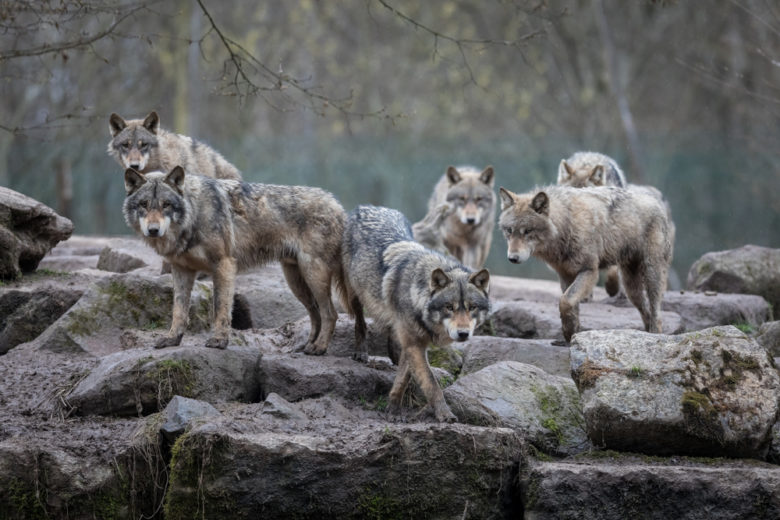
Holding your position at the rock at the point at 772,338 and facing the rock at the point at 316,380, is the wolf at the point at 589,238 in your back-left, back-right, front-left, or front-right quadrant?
front-right

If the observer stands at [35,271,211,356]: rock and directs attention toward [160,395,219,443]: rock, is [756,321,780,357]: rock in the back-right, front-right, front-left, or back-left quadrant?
front-left

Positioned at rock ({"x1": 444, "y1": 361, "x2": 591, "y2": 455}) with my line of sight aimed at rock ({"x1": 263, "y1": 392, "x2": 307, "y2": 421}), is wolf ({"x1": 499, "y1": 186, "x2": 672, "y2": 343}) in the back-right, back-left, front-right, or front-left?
back-right

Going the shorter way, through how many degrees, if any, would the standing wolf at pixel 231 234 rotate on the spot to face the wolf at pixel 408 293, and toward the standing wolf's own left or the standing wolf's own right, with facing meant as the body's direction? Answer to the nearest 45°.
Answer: approximately 135° to the standing wolf's own left

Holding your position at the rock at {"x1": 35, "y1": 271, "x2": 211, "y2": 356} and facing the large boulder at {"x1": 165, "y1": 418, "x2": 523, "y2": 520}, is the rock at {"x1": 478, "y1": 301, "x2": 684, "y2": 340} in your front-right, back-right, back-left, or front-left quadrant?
front-left

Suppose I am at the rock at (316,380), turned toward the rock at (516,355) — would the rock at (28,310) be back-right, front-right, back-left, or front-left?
back-left

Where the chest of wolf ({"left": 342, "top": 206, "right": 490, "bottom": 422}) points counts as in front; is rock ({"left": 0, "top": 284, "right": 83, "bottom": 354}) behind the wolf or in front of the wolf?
behind

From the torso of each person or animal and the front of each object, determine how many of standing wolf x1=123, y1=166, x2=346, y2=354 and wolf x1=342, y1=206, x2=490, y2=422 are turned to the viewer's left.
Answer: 1

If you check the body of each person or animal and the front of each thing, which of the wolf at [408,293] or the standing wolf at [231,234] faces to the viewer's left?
the standing wolf

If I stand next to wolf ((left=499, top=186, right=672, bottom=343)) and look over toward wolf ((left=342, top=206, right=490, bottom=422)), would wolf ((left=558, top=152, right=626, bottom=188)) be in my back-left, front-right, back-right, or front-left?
back-right

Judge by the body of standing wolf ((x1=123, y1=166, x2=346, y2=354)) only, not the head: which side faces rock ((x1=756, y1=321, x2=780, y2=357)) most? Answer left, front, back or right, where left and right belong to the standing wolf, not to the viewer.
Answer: back

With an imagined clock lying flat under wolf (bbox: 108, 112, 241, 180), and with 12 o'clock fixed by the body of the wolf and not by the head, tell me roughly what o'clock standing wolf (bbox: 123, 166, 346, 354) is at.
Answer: The standing wolf is roughly at 10 o'clock from the wolf.

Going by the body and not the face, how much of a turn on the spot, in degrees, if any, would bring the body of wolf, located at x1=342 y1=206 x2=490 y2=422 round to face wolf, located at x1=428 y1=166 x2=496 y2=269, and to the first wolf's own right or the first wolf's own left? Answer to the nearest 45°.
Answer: approximately 135° to the first wolf's own left

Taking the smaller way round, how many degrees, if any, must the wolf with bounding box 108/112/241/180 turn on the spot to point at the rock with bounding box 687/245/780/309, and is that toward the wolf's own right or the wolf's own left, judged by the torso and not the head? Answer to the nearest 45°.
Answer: approximately 135° to the wolf's own left

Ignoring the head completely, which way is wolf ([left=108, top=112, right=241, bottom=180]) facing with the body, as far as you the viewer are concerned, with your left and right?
facing the viewer and to the left of the viewer

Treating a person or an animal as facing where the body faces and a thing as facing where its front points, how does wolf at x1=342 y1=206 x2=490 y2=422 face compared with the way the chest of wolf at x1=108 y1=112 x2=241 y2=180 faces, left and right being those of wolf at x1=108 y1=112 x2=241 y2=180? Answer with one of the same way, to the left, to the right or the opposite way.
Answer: to the left

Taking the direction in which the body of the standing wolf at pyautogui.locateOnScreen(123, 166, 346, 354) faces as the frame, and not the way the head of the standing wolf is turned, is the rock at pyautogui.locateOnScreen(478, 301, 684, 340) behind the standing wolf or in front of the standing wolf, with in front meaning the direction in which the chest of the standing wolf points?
behind

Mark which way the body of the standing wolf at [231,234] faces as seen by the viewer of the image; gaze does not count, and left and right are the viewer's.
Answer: facing to the left of the viewer
